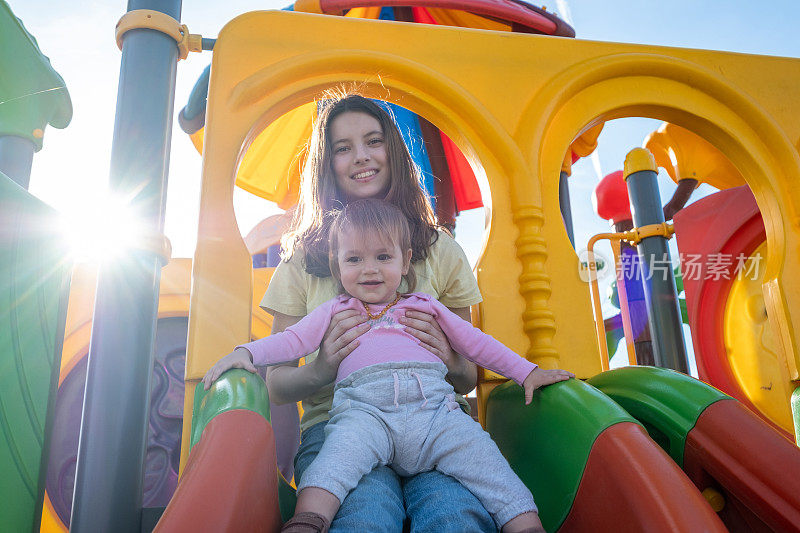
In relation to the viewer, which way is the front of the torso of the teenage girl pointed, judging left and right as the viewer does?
facing the viewer
